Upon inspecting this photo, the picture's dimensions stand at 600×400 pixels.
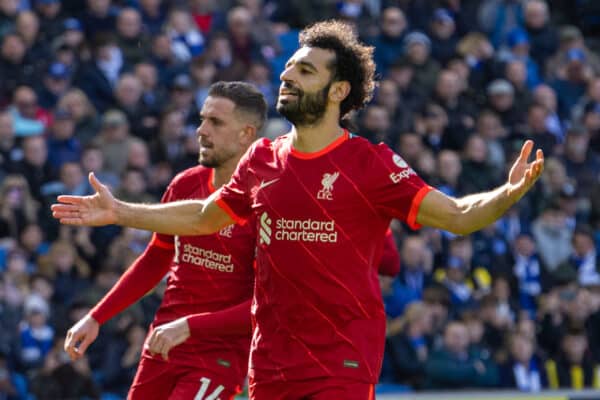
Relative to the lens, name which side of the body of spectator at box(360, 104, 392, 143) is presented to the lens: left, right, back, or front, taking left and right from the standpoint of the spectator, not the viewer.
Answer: front

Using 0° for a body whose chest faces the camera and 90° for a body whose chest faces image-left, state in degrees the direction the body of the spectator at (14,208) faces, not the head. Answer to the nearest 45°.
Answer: approximately 0°

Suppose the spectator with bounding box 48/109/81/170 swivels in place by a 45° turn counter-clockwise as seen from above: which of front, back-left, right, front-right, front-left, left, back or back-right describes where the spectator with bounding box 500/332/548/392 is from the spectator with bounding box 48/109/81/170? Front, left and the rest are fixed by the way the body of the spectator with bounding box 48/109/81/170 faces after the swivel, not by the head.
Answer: front-left

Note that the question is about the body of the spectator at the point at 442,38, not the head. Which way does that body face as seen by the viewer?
toward the camera

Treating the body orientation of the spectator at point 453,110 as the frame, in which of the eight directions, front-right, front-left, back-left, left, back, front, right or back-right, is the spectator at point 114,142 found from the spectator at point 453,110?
front-right

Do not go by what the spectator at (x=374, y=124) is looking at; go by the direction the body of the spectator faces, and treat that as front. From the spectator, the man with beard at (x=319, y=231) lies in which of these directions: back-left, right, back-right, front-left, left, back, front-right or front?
front
